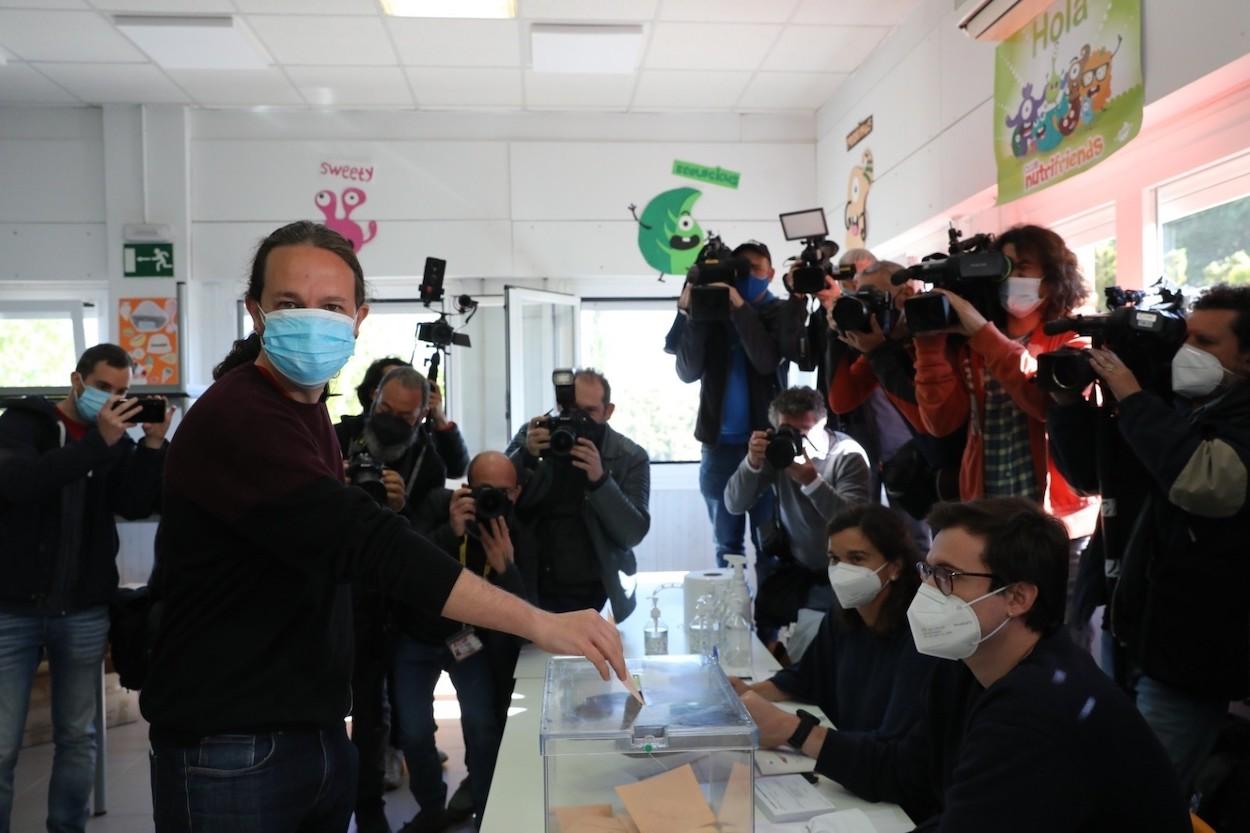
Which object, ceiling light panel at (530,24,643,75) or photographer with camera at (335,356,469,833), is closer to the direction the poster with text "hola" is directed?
the photographer with camera

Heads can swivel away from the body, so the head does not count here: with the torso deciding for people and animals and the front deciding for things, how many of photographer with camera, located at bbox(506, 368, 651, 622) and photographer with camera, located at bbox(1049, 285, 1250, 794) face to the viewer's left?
1

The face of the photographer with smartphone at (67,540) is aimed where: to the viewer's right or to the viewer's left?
to the viewer's right

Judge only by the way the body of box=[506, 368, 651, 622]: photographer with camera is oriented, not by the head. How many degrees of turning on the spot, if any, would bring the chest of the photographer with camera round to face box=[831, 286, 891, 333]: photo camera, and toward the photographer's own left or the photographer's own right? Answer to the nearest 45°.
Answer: approximately 45° to the photographer's own left

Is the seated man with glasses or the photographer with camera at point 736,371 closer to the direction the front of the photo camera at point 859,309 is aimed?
the seated man with glasses

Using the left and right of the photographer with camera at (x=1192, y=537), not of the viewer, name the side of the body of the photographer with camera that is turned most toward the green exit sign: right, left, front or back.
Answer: front

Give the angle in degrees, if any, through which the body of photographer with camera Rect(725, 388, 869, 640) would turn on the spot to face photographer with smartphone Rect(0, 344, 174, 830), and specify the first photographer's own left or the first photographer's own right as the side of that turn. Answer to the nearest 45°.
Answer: approximately 45° to the first photographer's own right

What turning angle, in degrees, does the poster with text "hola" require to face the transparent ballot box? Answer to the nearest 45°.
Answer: approximately 45° to its left

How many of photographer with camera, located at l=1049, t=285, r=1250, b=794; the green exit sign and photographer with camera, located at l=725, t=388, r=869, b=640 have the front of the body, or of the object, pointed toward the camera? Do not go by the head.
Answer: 2

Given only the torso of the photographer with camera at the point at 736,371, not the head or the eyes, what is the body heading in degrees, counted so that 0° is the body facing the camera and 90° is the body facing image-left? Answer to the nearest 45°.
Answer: approximately 45°

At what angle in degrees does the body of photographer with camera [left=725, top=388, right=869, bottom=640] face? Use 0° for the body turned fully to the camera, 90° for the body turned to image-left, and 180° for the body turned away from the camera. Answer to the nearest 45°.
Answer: approximately 0°
